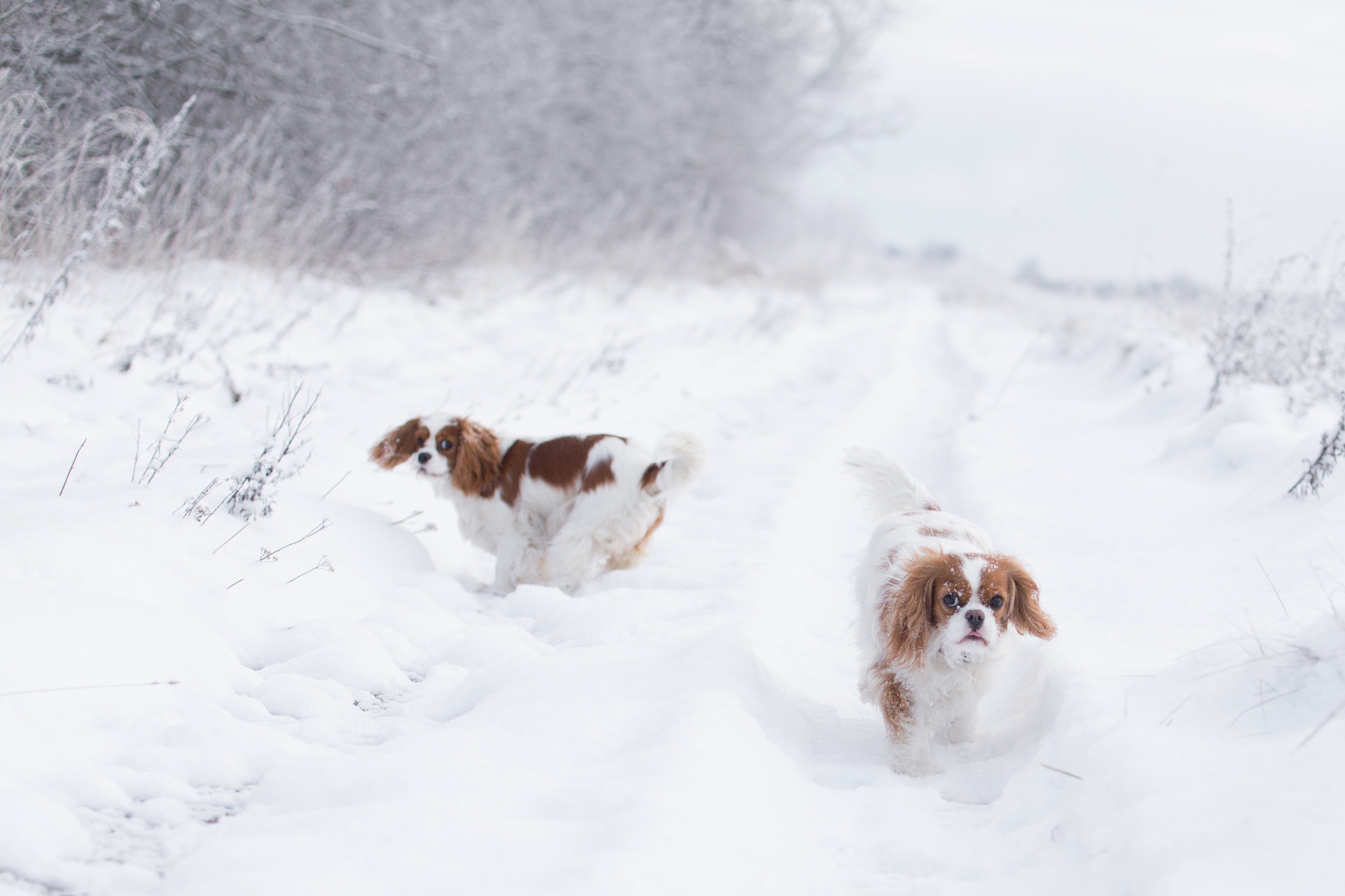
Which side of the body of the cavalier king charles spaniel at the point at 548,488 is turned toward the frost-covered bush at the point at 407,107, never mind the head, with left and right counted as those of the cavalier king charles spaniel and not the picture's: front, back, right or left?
right

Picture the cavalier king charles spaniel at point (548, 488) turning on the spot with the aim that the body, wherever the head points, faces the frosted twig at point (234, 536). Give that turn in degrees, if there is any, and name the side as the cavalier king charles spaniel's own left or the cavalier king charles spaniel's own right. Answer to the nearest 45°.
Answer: approximately 45° to the cavalier king charles spaniel's own left

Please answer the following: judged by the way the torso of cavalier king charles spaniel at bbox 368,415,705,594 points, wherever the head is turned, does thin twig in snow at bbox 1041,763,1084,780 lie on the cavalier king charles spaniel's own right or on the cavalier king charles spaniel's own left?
on the cavalier king charles spaniel's own left

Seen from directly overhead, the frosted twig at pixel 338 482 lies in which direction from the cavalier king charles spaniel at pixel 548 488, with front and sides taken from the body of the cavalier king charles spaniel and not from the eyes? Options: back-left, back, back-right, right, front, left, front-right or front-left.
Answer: front

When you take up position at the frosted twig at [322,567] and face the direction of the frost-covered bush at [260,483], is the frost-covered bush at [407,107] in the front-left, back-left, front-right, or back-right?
front-right

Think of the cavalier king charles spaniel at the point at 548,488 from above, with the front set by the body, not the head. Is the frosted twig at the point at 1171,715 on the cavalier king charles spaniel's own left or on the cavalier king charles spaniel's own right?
on the cavalier king charles spaniel's own left

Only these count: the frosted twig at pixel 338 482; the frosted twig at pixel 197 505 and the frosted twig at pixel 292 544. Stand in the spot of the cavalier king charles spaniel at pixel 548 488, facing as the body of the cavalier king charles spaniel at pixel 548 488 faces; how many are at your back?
0

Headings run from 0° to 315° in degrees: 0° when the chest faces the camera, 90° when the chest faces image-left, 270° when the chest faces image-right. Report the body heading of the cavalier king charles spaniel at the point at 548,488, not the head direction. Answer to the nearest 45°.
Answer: approximately 90°

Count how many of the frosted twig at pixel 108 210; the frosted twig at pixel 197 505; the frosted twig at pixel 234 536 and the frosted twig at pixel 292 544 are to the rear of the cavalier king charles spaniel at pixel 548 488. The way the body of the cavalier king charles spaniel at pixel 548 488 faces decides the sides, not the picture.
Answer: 0

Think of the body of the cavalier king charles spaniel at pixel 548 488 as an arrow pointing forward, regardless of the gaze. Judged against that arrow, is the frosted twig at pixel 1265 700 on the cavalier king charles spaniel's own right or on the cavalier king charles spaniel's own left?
on the cavalier king charles spaniel's own left

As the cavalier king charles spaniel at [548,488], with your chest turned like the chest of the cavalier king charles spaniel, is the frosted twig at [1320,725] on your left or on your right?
on your left

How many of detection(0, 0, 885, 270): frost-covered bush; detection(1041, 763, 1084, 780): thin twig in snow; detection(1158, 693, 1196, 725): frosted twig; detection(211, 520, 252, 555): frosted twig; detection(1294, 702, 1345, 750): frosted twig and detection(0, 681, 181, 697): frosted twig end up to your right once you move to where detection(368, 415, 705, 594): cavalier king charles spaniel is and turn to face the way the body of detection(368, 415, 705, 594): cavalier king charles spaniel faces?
1

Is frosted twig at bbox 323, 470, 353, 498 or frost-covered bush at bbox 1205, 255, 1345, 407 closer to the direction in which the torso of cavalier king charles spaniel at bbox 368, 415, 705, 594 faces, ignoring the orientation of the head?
the frosted twig
